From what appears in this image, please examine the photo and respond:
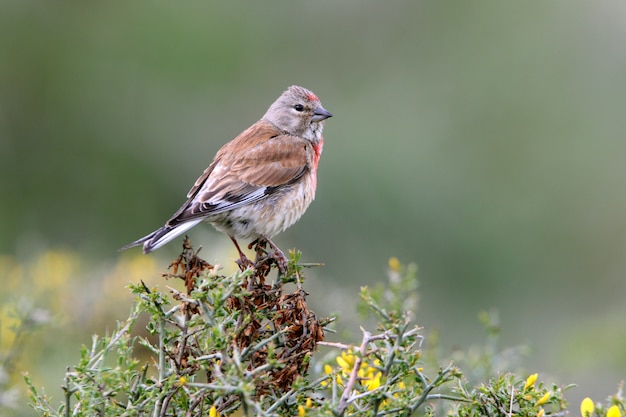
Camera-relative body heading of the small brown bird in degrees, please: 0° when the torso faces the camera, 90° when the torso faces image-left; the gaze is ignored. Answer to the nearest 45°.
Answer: approximately 270°
